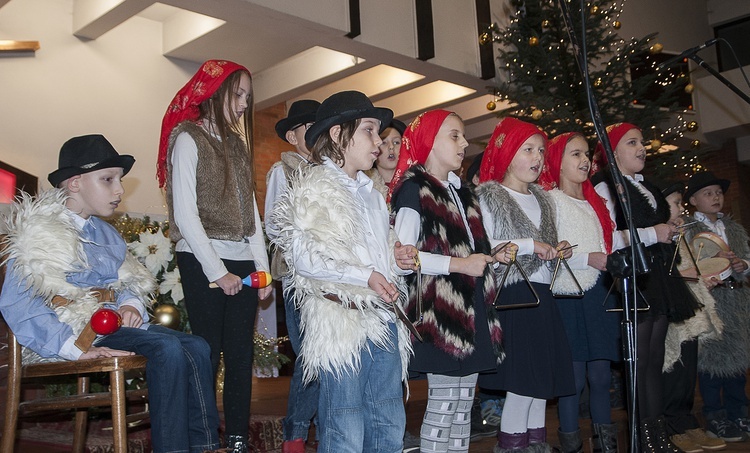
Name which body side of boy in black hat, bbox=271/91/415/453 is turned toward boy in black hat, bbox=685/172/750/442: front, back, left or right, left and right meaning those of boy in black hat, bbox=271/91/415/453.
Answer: left

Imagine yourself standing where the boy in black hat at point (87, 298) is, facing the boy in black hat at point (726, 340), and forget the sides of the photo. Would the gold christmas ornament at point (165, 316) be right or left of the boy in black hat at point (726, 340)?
left

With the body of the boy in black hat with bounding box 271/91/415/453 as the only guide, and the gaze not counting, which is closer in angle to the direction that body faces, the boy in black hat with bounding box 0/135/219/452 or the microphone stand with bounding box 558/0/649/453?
the microphone stand

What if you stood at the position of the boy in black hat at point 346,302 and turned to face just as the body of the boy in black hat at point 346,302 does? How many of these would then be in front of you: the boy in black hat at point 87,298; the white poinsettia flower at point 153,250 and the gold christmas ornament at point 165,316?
0

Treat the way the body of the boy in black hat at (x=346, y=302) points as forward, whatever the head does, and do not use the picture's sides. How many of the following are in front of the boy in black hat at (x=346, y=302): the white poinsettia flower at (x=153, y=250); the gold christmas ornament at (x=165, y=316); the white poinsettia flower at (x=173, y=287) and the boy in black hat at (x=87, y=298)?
0

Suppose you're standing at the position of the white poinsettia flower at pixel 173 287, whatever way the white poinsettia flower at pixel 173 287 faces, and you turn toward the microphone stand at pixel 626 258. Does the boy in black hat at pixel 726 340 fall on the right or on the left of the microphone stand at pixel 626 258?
left

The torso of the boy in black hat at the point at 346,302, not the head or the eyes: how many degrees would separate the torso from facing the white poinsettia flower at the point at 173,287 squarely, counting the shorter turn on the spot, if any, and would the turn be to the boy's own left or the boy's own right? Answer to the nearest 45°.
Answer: approximately 180°

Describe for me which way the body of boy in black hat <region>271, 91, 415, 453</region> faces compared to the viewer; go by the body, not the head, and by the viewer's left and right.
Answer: facing the viewer and to the right of the viewer

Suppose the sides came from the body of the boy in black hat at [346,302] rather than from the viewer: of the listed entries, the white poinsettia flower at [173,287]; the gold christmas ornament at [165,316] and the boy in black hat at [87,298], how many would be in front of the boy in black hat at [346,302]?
0

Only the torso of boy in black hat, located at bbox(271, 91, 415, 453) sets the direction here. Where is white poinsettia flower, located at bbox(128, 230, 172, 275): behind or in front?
behind

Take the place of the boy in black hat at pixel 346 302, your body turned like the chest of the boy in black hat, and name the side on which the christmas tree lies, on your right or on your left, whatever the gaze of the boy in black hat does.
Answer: on your left

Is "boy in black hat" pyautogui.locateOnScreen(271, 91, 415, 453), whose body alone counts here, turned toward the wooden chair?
no

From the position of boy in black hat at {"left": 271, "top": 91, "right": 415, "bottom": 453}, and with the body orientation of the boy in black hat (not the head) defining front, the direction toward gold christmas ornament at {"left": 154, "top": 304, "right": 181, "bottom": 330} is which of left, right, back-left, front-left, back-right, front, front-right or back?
back

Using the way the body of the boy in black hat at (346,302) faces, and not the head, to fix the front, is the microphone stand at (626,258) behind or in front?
in front
